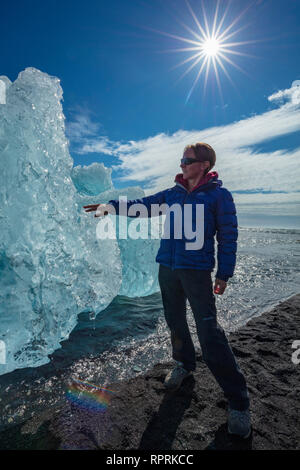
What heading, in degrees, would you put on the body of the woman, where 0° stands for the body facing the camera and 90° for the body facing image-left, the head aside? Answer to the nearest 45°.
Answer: approximately 45°

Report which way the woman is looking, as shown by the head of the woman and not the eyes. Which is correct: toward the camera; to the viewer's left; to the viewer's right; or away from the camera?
to the viewer's left
